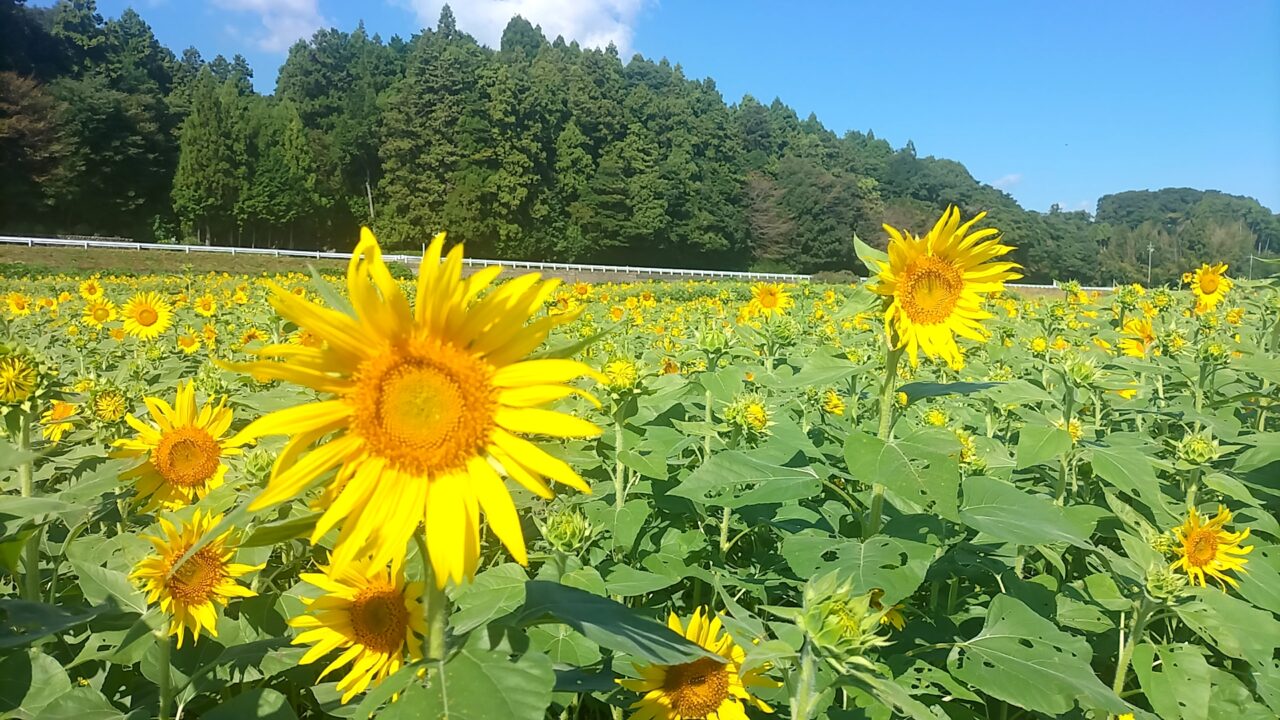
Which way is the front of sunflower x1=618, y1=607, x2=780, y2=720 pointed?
toward the camera

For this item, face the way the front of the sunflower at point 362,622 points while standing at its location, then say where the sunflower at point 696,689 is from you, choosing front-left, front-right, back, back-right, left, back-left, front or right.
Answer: front-left

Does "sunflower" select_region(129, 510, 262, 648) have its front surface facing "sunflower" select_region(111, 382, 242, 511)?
no

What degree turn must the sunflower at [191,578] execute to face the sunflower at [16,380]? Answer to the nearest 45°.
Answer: approximately 135° to its right

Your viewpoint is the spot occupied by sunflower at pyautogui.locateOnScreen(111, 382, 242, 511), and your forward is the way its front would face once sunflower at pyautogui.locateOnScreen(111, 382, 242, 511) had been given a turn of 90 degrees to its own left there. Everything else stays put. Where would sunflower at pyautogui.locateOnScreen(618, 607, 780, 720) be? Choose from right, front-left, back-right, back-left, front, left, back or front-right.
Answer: front-right

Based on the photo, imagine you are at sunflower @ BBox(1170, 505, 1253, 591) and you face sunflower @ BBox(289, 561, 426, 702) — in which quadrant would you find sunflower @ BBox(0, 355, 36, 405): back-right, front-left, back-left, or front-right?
front-right

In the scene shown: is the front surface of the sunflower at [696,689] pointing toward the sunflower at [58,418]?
no

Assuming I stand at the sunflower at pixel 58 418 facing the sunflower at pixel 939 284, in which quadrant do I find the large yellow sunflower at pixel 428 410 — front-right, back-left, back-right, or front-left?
front-right

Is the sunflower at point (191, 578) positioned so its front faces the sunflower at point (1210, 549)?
no

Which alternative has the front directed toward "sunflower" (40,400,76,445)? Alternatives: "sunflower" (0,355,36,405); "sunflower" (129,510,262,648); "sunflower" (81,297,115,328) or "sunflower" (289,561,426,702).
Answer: "sunflower" (81,297,115,328)

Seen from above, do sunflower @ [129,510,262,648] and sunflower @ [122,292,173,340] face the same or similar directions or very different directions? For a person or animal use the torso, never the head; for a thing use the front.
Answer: same or similar directions

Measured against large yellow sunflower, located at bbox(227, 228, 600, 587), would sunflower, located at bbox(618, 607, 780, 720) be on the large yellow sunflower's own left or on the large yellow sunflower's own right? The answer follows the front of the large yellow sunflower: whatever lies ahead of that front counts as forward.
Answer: on the large yellow sunflower's own left

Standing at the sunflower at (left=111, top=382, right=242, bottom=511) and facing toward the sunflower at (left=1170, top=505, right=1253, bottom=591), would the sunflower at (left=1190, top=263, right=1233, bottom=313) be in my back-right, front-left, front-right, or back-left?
front-left

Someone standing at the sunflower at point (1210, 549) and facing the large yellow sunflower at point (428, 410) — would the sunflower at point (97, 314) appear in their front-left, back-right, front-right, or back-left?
front-right

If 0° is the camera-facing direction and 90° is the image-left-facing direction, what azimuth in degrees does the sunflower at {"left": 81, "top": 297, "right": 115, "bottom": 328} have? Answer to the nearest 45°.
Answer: approximately 0°

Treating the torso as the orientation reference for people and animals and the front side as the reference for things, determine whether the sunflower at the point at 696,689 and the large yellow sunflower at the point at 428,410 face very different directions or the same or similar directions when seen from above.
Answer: same or similar directions

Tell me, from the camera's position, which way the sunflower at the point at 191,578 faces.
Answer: facing the viewer

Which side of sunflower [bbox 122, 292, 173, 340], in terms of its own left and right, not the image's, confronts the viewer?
front

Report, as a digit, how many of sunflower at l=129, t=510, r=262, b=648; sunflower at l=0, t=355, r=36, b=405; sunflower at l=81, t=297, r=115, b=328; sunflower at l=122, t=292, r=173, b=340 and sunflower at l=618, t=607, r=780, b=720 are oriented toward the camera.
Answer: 5

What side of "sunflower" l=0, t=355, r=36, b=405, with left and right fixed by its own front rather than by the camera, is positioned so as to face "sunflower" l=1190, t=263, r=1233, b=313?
left

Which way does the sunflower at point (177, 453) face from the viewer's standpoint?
toward the camera

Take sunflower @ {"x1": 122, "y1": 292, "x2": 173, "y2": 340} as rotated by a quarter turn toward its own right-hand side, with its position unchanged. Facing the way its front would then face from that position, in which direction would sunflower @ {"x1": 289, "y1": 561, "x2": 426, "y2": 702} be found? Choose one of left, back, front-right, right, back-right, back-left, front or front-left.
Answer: left
